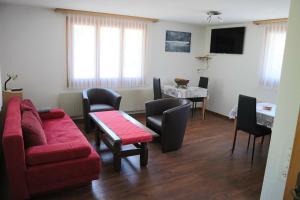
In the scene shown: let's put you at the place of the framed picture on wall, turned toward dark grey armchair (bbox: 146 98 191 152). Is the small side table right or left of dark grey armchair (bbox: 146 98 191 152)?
right

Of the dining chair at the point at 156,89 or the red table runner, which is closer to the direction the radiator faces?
the red table runner

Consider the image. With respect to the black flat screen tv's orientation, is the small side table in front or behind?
in front

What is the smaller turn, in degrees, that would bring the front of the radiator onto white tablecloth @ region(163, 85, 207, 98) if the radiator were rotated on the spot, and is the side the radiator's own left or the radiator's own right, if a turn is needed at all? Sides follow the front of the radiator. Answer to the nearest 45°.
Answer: approximately 90° to the radiator's own left

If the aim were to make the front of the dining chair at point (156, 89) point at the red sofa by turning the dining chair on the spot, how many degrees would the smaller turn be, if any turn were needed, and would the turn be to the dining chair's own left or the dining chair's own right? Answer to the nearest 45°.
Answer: approximately 135° to the dining chair's own right

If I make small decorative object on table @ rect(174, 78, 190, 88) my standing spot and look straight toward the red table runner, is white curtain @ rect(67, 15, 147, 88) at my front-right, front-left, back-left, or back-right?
front-right

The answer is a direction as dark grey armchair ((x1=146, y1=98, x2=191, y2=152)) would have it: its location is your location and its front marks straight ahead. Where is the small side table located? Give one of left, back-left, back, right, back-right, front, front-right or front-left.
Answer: front-right

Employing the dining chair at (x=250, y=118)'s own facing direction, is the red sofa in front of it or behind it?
behind

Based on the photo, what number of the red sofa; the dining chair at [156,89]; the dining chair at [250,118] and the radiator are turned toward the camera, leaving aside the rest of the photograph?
1

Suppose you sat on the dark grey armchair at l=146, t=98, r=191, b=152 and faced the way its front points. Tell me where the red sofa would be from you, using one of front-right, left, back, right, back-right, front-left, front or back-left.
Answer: front

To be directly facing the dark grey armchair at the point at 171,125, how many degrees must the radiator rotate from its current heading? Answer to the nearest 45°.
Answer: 0° — it already faces it

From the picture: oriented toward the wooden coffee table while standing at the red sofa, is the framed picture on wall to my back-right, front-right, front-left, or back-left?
front-left

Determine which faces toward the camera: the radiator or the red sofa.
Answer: the radiator

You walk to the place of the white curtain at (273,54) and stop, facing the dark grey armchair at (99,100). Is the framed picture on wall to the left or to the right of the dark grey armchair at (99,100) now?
right

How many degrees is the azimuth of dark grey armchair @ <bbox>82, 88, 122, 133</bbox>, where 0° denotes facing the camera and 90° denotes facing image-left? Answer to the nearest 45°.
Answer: approximately 315°

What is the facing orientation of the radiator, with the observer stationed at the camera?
facing the viewer

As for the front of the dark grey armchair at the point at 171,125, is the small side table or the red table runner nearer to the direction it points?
the red table runner

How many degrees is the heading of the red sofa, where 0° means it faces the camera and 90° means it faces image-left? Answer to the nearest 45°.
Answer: approximately 270°

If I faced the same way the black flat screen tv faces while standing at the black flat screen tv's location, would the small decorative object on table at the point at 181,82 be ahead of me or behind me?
ahead

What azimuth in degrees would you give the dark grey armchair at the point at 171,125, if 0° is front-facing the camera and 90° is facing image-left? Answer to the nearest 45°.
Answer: approximately 45°

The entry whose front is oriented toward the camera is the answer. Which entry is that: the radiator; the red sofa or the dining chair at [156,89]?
the radiator
